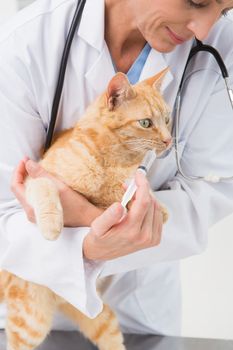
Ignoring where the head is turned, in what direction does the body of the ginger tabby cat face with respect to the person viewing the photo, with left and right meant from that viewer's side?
facing to the right of the viewer
